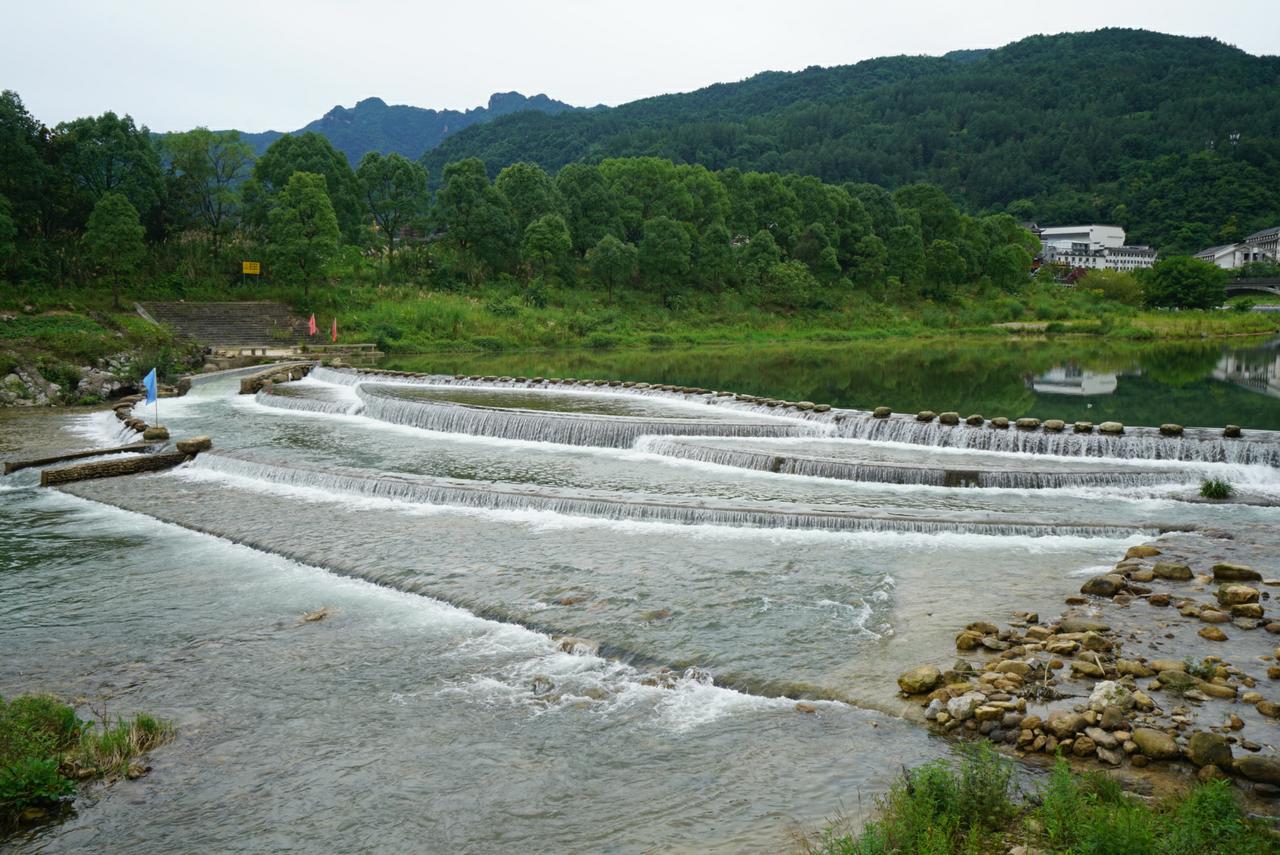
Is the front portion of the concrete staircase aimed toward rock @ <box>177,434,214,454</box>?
yes

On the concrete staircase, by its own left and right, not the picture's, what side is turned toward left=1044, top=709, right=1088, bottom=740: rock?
front

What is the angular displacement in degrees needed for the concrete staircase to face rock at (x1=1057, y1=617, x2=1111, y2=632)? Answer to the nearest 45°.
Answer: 0° — it already faces it

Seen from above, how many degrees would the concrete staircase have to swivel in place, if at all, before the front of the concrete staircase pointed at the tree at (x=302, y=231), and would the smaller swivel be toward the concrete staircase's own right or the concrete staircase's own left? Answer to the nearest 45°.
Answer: approximately 135° to the concrete staircase's own left

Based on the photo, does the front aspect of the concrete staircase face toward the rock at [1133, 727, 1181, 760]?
yes

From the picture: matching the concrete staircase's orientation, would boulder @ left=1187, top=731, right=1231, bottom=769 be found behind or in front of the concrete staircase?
in front

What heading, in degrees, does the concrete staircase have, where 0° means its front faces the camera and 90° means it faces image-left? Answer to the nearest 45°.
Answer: approximately 0°

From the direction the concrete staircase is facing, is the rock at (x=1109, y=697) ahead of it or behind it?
ahead

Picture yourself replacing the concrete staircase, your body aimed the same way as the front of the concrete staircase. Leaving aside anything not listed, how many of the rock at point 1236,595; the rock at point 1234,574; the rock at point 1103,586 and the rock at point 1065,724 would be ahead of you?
4

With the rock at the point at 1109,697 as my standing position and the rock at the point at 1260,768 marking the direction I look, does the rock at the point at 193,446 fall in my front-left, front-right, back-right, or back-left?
back-right

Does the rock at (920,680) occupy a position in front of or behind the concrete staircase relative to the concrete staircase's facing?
in front

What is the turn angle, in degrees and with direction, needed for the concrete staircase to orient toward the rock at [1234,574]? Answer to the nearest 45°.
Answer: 0° — it already faces it
